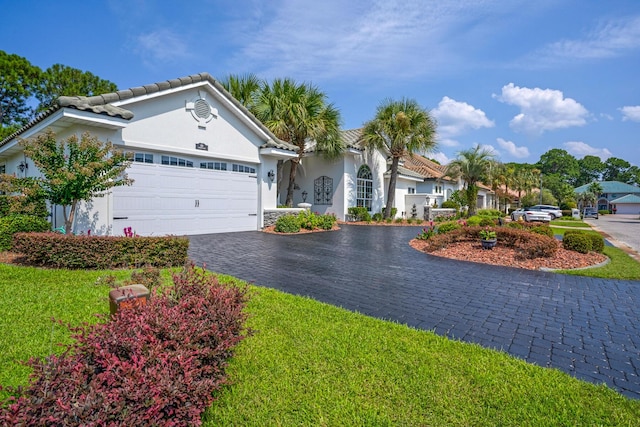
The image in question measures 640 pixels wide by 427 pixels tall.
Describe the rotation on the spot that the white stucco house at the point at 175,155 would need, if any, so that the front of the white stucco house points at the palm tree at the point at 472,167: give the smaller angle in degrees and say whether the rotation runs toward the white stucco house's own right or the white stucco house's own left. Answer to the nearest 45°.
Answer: approximately 90° to the white stucco house's own left

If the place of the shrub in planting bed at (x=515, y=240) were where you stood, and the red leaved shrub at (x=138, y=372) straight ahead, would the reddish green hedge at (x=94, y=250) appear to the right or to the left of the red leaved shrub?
right

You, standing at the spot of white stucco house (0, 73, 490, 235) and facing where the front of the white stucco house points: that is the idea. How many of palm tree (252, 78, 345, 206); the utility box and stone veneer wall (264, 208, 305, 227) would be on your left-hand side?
2

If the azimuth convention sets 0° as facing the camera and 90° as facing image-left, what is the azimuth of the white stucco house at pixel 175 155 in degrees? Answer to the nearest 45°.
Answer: approximately 315°

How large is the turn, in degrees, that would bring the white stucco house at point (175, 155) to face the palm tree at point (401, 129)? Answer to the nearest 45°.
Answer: approximately 90° to its left

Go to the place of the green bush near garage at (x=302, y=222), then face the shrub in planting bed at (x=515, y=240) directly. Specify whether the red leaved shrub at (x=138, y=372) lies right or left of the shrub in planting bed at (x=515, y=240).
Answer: right

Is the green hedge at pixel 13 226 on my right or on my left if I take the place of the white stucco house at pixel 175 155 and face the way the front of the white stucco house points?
on my right

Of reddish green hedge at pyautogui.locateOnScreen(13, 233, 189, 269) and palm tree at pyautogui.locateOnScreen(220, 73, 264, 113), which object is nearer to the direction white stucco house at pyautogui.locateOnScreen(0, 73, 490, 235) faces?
the reddish green hedge

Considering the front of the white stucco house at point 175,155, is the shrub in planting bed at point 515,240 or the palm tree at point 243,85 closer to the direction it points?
the shrub in planting bed

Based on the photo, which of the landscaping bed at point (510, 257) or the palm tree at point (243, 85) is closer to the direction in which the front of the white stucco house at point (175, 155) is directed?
the landscaping bed

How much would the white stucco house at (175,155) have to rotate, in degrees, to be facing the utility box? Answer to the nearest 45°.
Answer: approximately 45° to its right

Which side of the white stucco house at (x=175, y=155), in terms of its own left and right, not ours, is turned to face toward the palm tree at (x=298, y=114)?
left

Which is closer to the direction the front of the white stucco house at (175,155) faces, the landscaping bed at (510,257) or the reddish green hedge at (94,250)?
the landscaping bed

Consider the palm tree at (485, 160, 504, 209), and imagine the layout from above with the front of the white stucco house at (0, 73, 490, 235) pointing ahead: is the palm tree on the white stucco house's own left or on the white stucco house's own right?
on the white stucco house's own left

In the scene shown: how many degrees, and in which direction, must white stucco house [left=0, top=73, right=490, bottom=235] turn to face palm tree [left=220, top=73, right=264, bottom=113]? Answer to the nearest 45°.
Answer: approximately 135° to its left
